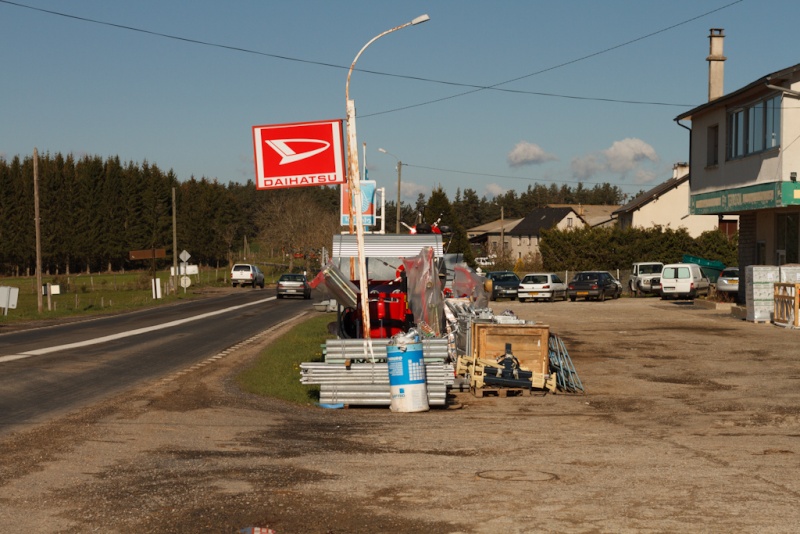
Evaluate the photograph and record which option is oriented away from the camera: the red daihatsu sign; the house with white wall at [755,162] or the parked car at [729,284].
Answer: the parked car

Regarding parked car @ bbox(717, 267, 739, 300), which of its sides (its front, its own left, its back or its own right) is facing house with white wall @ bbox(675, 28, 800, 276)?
back

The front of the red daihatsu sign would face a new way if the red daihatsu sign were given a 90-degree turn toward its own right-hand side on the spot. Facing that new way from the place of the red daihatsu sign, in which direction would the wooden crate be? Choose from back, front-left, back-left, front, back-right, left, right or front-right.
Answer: back

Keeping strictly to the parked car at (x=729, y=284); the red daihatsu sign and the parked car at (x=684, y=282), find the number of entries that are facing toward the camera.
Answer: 1

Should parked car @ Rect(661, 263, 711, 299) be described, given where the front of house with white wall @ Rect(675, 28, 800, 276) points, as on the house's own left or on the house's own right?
on the house's own right

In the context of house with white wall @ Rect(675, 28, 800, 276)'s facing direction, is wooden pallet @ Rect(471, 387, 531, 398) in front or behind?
in front

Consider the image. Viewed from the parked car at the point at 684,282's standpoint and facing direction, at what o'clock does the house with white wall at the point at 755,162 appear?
The house with white wall is roughly at 4 o'clock from the parked car.

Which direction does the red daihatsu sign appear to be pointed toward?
toward the camera

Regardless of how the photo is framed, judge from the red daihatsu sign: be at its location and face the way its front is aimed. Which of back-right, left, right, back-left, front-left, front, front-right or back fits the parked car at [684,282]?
back-left

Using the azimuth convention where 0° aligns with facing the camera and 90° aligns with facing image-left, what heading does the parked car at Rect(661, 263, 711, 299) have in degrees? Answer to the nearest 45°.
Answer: approximately 225°

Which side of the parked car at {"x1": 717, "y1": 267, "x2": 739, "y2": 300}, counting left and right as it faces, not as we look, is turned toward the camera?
back
